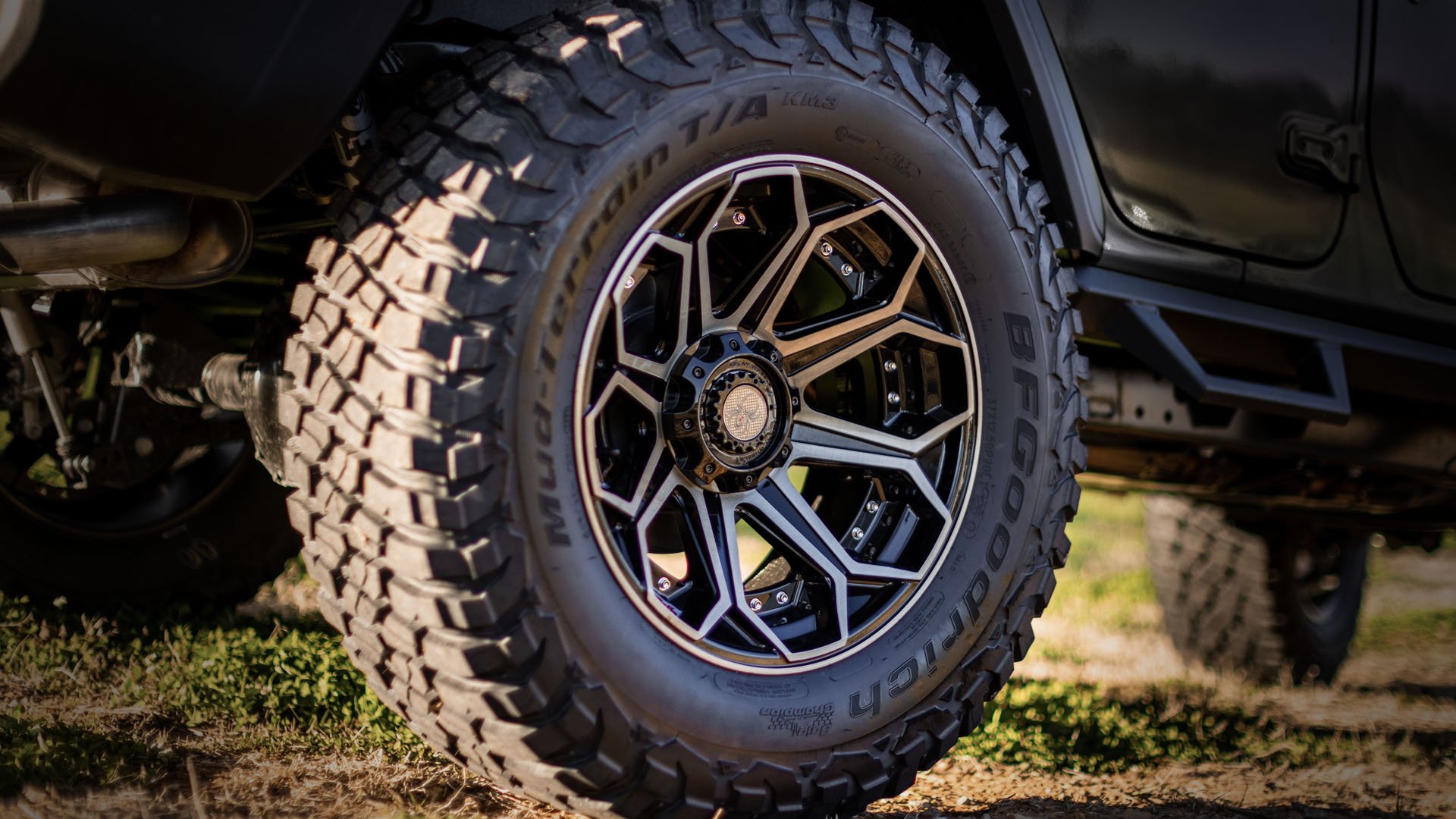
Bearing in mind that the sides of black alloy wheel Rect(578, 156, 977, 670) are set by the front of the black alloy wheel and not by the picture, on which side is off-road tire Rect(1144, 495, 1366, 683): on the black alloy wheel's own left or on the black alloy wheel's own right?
on the black alloy wheel's own left
